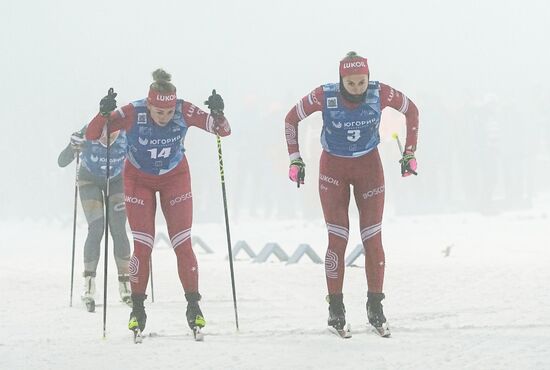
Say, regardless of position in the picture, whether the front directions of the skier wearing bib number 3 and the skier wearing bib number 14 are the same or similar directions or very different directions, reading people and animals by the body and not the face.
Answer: same or similar directions

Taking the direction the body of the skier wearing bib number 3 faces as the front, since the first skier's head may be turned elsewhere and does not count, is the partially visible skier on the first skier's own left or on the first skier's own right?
on the first skier's own right

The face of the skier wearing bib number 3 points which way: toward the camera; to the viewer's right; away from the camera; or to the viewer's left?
toward the camera

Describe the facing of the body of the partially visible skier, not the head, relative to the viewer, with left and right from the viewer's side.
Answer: facing the viewer

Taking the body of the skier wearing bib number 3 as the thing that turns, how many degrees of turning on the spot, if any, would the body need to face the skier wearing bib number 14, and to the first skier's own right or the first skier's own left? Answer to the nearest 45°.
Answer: approximately 90° to the first skier's own right

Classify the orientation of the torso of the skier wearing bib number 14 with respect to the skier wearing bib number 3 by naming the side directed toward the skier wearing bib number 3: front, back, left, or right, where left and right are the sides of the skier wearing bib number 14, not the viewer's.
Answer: left

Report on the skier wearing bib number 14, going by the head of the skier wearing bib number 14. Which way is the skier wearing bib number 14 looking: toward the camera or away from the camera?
toward the camera

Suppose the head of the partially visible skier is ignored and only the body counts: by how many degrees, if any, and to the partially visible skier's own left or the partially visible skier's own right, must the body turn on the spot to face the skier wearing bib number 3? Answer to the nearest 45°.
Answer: approximately 45° to the partially visible skier's own left

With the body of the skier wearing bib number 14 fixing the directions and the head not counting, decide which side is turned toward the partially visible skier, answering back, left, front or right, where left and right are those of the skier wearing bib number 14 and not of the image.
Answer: back

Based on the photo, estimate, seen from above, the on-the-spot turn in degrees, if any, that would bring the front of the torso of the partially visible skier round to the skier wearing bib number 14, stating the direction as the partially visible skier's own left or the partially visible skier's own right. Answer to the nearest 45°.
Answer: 0° — they already face them

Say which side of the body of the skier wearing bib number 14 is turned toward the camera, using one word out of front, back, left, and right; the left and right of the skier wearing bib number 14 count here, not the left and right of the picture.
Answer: front

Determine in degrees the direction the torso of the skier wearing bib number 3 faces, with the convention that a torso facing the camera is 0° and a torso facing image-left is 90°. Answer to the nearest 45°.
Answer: approximately 0°

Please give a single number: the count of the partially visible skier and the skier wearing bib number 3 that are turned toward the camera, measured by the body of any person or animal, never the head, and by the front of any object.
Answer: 2

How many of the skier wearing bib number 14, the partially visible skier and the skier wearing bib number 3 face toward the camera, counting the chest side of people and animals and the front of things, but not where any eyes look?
3
